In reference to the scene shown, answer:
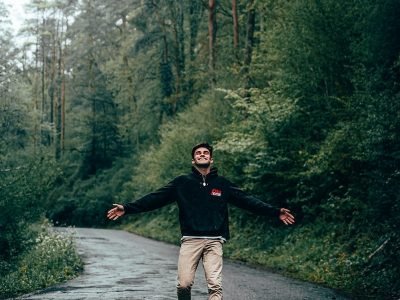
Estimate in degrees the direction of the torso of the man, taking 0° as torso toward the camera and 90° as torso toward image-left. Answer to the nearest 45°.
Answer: approximately 0°
